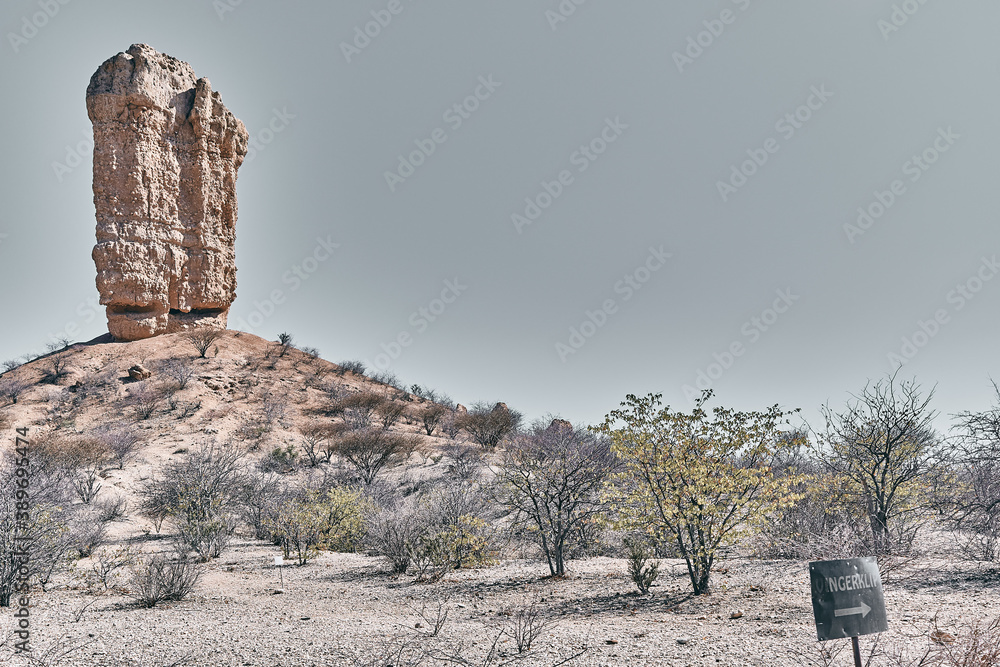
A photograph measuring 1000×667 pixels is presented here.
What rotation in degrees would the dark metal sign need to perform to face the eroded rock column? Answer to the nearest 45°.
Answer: approximately 135° to its right

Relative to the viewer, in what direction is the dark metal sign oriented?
toward the camera

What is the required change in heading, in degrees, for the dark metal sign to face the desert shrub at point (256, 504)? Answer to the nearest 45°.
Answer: approximately 135° to its right

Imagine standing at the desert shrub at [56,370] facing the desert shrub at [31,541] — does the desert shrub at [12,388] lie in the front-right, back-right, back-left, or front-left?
front-right

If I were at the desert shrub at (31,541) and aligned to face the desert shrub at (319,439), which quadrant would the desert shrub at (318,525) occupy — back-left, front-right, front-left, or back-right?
front-right

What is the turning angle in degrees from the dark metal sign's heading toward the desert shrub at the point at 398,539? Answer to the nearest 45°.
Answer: approximately 135° to its right
